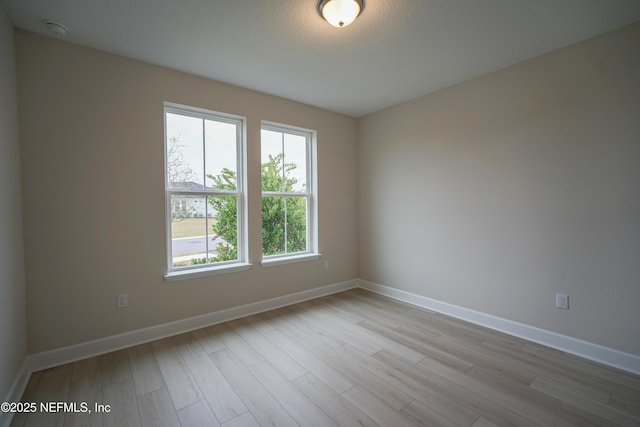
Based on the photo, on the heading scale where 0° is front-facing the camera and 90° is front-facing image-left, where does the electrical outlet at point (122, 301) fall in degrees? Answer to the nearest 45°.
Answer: approximately 0°

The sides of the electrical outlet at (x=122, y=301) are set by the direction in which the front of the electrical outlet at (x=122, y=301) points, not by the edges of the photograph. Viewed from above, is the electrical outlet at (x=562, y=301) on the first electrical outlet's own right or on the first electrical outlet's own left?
on the first electrical outlet's own left

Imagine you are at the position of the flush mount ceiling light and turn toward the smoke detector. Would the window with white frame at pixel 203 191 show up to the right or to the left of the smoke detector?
right

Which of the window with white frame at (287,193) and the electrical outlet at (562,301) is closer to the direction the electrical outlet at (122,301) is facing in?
the electrical outlet

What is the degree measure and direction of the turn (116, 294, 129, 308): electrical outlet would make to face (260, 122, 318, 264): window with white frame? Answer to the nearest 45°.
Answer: approximately 90° to its left

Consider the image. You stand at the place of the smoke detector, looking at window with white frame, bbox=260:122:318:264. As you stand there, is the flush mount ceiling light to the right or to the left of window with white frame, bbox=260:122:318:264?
right
